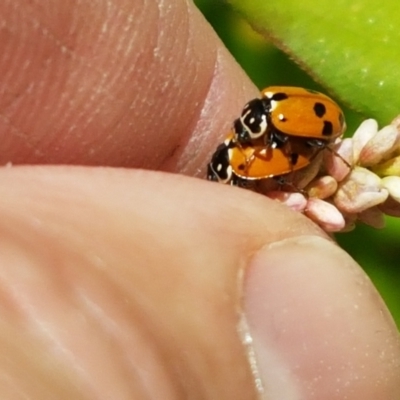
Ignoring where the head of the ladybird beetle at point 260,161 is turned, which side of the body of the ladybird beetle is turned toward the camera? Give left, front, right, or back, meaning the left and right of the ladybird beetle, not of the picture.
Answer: left

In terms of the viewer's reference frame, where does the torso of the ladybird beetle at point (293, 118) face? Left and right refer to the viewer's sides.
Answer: facing to the left of the viewer
